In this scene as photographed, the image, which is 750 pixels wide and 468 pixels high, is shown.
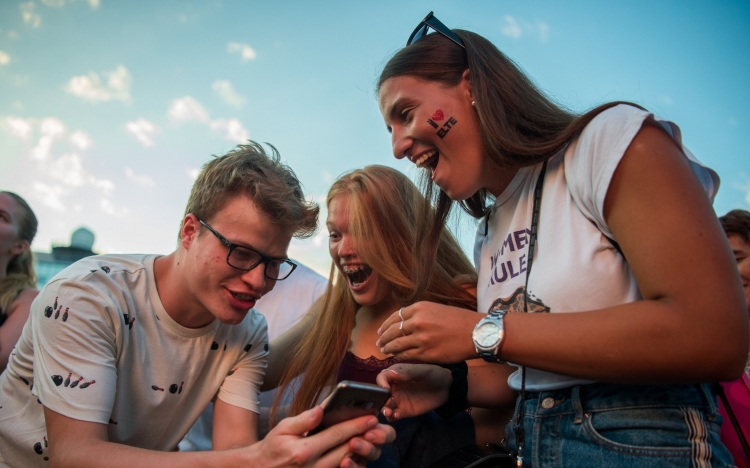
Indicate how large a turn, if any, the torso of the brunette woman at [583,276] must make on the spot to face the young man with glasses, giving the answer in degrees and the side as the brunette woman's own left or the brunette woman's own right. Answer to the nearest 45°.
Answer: approximately 45° to the brunette woman's own right

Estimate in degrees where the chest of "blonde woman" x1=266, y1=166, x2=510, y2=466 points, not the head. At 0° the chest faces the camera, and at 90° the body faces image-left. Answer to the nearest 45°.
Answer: approximately 45°

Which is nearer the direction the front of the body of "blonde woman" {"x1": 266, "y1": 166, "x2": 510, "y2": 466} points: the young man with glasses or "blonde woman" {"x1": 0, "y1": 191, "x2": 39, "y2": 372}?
the young man with glasses

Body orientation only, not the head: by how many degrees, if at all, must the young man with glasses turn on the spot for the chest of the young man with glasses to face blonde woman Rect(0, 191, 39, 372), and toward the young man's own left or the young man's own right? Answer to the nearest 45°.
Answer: approximately 180°

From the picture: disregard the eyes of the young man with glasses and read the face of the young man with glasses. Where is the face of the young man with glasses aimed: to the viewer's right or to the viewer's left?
to the viewer's right

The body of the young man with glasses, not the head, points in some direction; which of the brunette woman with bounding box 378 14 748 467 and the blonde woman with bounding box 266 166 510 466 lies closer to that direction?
the brunette woman

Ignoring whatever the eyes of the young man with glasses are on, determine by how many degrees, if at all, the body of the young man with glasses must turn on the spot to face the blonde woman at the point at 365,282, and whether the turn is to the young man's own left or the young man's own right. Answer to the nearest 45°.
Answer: approximately 45° to the young man's own left

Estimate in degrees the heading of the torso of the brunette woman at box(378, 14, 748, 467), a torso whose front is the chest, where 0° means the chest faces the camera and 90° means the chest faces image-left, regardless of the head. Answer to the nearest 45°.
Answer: approximately 45°

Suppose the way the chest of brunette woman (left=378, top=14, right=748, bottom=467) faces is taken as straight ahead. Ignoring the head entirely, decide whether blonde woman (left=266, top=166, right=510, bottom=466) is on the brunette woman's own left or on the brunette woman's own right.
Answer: on the brunette woman's own right
